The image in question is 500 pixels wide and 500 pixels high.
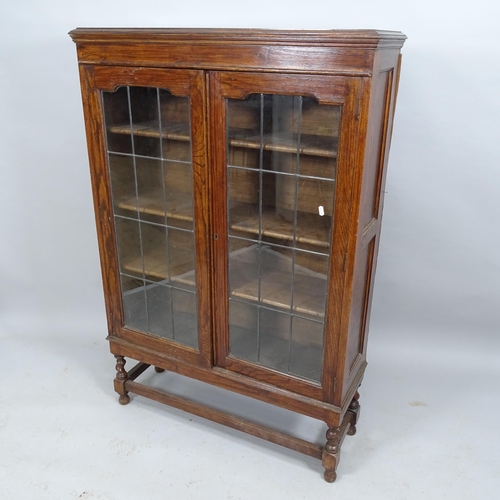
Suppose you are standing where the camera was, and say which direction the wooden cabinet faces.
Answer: facing the viewer and to the left of the viewer
